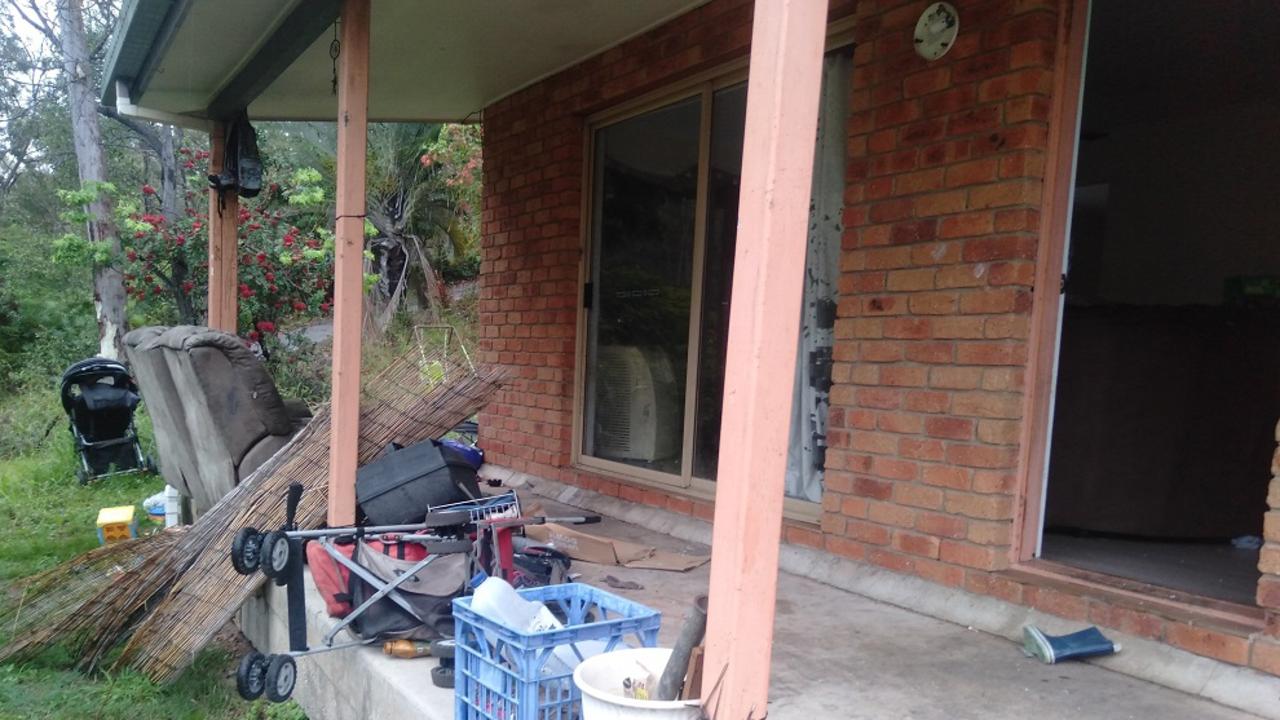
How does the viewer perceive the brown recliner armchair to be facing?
facing away from the viewer and to the right of the viewer

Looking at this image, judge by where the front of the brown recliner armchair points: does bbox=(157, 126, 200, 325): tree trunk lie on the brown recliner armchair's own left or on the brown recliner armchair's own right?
on the brown recliner armchair's own left

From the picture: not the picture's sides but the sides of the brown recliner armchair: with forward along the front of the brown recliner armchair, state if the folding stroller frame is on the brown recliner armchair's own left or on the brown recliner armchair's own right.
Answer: on the brown recliner armchair's own right

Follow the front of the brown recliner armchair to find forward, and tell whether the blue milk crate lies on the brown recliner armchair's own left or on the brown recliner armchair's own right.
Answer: on the brown recliner armchair's own right
